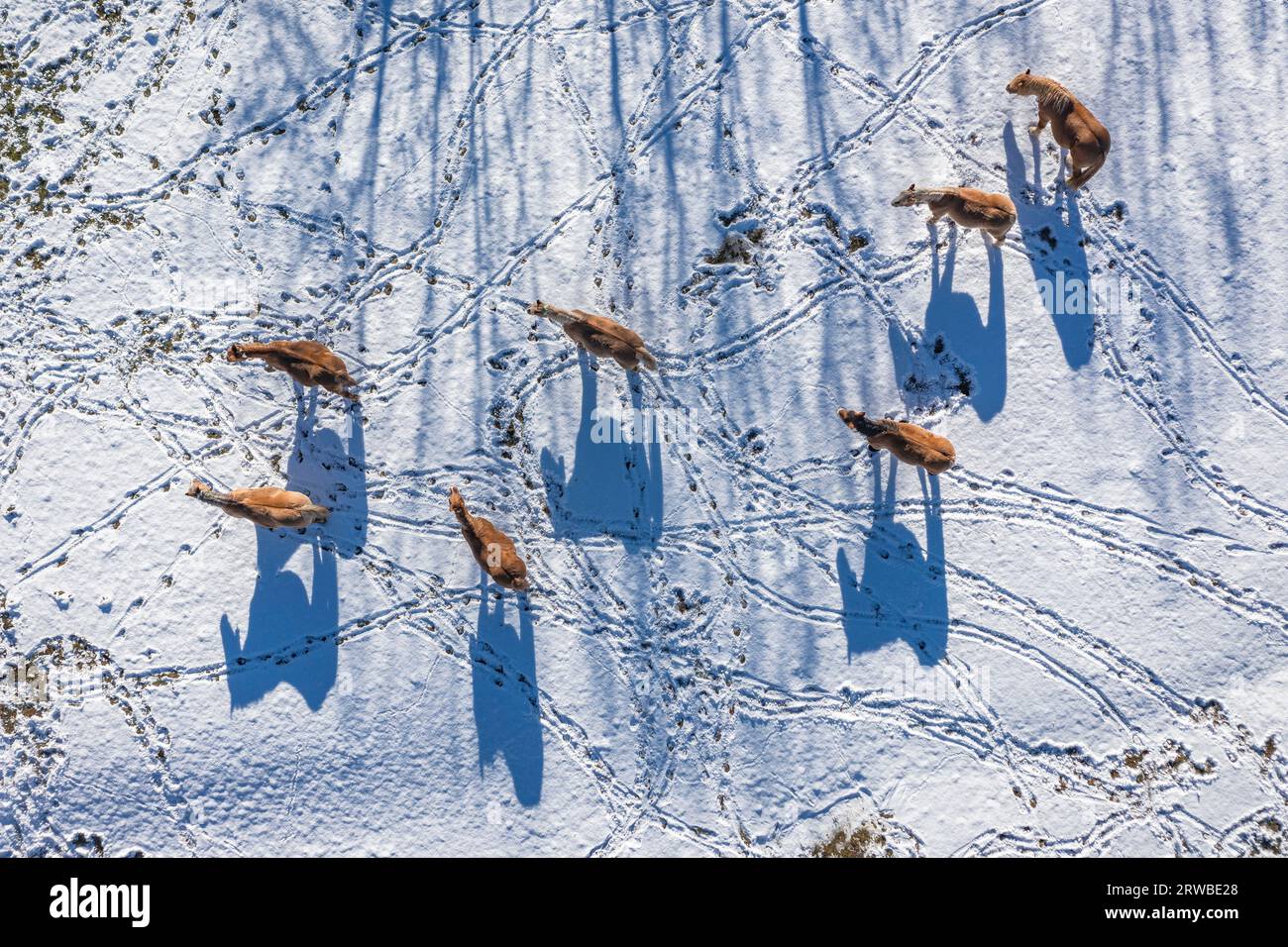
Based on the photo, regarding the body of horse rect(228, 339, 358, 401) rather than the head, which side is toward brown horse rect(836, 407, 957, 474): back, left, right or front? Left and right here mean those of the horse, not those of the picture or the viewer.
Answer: back

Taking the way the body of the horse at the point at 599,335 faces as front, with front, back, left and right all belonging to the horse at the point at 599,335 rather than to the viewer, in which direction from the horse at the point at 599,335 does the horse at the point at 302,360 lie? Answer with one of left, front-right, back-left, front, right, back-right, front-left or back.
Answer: front-left

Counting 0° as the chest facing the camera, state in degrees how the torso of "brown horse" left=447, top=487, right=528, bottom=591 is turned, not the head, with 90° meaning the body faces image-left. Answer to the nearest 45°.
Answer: approximately 135°

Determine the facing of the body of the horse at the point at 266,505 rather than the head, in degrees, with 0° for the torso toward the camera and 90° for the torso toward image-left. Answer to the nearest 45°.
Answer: approximately 90°

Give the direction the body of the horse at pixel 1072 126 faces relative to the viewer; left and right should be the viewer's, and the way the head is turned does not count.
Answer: facing away from the viewer and to the left of the viewer

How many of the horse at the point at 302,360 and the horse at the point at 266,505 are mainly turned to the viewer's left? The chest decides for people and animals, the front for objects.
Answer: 2

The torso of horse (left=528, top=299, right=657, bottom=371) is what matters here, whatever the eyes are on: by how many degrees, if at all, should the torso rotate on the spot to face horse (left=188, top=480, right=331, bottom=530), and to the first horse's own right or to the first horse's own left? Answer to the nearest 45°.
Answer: approximately 45° to the first horse's own left

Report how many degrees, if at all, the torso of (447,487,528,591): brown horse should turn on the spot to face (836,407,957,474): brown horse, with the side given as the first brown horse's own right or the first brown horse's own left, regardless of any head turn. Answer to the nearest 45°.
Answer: approximately 135° to the first brown horse's own right

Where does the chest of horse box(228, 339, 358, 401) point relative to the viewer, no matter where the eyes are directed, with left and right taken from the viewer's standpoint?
facing to the left of the viewer

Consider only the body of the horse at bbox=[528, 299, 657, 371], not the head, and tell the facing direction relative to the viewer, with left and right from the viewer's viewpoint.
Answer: facing away from the viewer and to the left of the viewer
